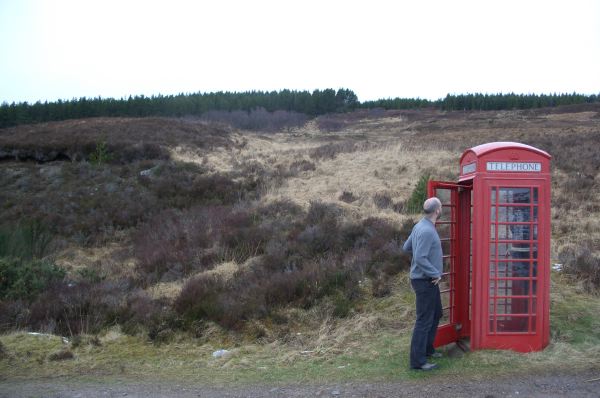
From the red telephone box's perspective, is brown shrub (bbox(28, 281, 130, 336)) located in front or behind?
in front

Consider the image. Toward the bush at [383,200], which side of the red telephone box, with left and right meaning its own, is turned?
right

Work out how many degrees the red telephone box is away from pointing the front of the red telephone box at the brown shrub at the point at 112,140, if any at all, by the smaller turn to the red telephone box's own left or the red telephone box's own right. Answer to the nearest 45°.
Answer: approximately 45° to the red telephone box's own right

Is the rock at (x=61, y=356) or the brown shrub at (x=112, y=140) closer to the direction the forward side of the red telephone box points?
the rock

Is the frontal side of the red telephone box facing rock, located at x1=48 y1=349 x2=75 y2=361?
yes

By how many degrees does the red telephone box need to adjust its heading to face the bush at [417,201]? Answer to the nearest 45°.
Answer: approximately 90° to its right

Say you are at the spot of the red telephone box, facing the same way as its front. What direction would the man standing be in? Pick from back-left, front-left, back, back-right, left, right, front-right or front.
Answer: front-left

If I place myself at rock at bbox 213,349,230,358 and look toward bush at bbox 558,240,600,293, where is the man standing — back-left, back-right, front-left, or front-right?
front-right

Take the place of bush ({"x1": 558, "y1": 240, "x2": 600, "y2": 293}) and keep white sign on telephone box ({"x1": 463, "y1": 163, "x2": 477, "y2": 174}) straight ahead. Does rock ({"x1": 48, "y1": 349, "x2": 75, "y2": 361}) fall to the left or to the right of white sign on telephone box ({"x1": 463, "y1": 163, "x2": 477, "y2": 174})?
right

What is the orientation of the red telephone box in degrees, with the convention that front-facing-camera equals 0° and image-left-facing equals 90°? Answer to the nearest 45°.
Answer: approximately 90°

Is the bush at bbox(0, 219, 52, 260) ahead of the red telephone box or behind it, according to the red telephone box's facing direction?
ahead

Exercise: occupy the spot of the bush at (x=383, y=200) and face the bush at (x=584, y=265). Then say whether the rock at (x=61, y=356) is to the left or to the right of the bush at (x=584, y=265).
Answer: right
